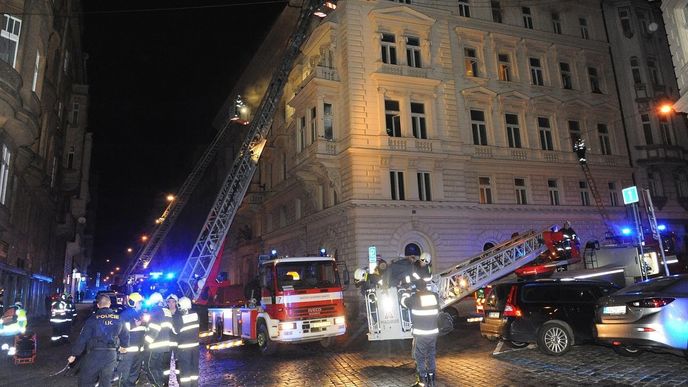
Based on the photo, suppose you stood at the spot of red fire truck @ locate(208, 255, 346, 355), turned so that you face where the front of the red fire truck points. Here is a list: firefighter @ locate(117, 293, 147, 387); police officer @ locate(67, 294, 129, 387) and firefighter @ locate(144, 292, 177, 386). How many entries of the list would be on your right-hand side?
3

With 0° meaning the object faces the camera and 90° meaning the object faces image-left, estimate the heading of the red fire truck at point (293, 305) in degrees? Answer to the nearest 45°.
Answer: approximately 315°

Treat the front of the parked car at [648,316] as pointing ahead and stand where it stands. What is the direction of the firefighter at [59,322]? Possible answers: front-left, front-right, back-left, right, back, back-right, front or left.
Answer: back-left

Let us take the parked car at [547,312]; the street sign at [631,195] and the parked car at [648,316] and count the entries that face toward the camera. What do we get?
1

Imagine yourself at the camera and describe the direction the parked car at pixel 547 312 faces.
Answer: facing away from the viewer and to the right of the viewer

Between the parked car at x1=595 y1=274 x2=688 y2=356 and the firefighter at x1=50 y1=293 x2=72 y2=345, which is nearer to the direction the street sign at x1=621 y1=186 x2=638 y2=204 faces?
the parked car

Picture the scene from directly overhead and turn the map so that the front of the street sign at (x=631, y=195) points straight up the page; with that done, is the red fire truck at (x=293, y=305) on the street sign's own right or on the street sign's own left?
on the street sign's own right

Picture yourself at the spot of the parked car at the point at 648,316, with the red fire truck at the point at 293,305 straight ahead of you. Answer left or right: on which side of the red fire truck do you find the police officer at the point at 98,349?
left

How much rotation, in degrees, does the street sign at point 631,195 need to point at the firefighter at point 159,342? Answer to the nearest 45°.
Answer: approximately 45° to its right

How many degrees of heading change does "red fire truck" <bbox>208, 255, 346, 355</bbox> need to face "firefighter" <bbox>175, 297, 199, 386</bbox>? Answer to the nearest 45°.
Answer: approximately 90° to its right

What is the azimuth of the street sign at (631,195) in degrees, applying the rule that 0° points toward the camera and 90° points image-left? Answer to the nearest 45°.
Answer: approximately 0°
